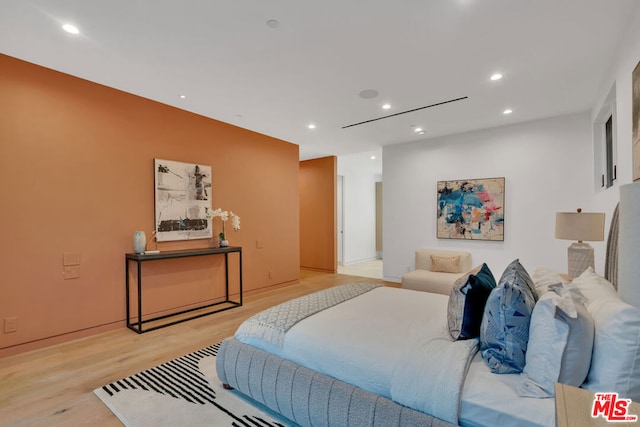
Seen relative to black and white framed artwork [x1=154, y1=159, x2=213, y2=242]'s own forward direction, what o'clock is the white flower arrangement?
The white flower arrangement is roughly at 10 o'clock from the black and white framed artwork.

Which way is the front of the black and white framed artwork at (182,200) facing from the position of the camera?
facing the viewer and to the right of the viewer

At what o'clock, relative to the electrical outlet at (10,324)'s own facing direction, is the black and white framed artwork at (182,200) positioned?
The black and white framed artwork is roughly at 9 o'clock from the electrical outlet.

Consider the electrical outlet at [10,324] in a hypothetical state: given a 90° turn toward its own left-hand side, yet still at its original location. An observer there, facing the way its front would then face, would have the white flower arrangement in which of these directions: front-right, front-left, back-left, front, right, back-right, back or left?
front

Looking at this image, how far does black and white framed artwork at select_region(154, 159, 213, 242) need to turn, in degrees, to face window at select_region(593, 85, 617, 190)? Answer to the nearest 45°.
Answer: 0° — it already faces it

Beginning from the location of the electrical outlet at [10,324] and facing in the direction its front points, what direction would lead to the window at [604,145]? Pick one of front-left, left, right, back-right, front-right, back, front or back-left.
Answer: front-left

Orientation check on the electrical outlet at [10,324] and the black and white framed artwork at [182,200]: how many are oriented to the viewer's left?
0

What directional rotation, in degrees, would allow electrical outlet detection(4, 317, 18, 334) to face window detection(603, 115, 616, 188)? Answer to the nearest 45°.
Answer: approximately 45° to its left

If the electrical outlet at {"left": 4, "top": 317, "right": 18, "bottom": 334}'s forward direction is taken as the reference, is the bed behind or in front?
in front

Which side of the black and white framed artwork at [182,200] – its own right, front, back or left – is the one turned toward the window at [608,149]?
front

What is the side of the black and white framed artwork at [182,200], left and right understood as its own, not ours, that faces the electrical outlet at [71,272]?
right
